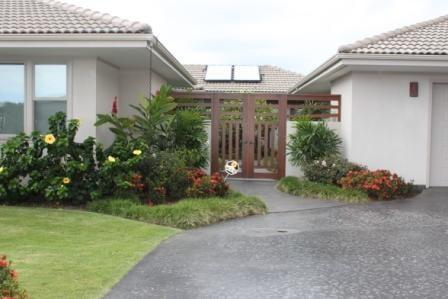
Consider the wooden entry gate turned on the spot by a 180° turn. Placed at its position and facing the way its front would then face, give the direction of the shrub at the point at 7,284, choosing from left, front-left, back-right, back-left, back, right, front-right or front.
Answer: back

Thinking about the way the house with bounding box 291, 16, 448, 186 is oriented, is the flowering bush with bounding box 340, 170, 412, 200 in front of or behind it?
in front

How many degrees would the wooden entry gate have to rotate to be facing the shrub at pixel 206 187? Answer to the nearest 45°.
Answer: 0° — it already faces it

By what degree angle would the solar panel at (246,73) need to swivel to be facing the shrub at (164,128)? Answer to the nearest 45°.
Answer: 0° — it already faces it

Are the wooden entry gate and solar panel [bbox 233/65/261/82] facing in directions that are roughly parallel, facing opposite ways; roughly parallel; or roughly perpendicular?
roughly parallel

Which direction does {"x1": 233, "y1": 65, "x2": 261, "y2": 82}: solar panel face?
toward the camera

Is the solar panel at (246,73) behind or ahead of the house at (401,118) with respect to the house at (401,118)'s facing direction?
behind

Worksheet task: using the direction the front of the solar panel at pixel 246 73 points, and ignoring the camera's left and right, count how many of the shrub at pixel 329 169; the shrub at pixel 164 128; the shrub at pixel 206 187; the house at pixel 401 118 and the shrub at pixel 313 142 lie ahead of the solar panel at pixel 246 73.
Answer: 5

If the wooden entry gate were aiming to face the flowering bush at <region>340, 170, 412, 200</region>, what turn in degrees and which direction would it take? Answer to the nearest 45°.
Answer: approximately 45° to its left

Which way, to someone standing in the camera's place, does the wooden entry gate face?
facing the viewer

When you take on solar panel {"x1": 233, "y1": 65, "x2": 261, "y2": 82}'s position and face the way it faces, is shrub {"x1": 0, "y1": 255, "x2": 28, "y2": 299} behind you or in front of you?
in front

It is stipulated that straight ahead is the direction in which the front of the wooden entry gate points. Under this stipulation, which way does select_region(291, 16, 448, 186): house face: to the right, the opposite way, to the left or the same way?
the same way

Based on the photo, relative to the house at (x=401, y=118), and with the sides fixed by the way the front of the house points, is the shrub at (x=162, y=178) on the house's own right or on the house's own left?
on the house's own right

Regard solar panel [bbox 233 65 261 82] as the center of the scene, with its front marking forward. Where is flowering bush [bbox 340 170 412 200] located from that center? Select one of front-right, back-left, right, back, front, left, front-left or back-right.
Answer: front

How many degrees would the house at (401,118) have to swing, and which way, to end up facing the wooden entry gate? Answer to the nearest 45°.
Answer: approximately 90° to its right

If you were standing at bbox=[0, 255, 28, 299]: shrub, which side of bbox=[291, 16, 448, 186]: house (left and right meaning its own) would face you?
front

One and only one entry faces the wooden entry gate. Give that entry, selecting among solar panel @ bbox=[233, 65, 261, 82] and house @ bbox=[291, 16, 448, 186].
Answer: the solar panel
